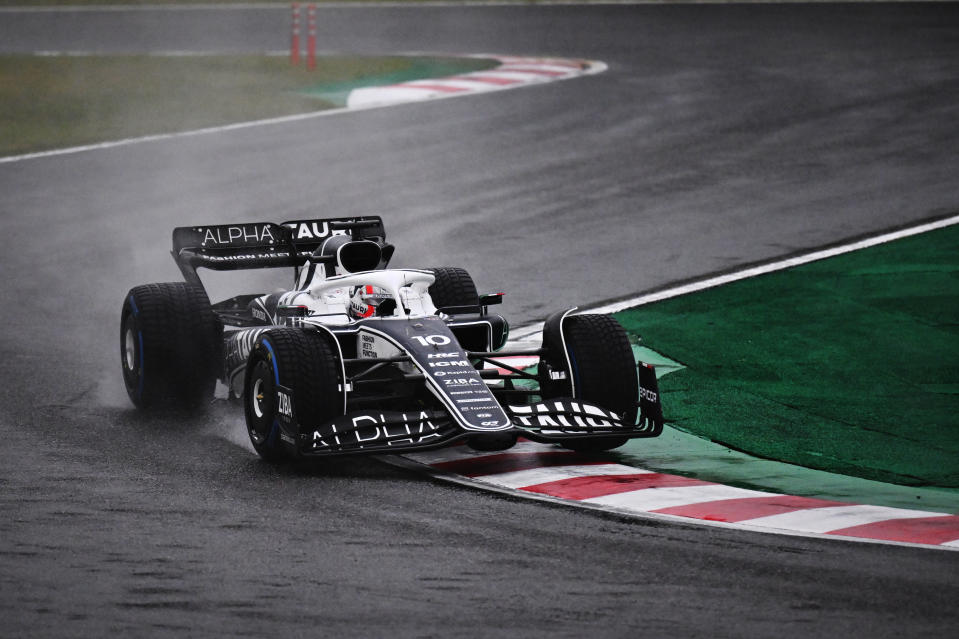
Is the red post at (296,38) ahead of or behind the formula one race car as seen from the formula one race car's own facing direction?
behind

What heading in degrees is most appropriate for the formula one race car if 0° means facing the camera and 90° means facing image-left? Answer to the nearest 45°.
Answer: approximately 315°
